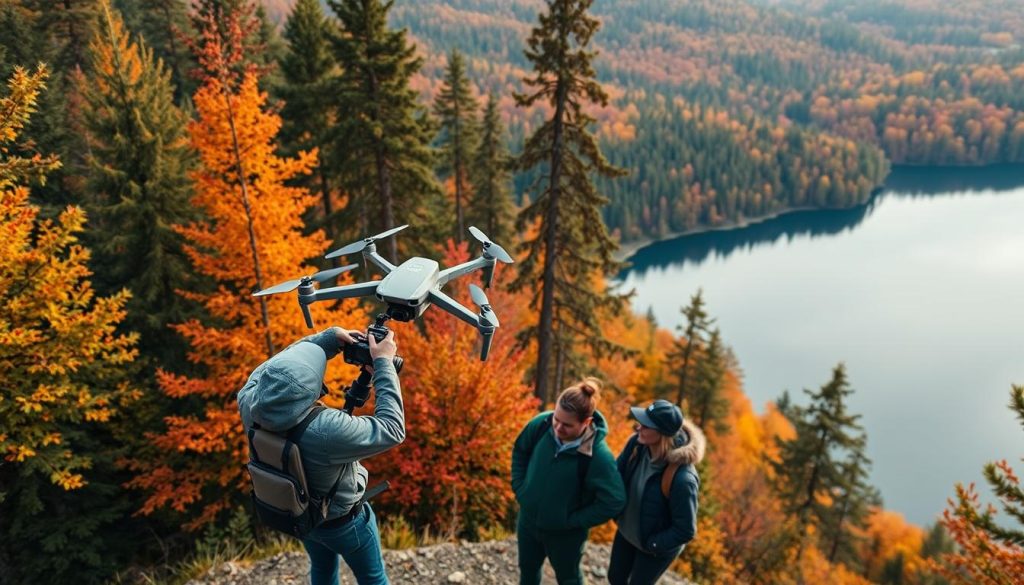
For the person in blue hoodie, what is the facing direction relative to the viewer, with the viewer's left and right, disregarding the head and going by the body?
facing away from the viewer and to the right of the viewer

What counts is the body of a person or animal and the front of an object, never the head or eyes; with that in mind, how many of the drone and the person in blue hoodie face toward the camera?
1

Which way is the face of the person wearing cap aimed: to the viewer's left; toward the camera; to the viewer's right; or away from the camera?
to the viewer's left

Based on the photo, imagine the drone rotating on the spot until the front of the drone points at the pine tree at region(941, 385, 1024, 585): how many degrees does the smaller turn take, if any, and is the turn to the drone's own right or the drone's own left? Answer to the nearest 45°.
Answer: approximately 90° to the drone's own left

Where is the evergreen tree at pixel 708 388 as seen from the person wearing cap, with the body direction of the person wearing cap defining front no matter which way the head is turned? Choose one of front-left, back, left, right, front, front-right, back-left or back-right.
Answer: back-right

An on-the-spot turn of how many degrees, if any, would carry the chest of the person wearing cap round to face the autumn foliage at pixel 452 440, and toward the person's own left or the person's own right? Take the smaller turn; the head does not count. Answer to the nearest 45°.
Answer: approximately 90° to the person's own right

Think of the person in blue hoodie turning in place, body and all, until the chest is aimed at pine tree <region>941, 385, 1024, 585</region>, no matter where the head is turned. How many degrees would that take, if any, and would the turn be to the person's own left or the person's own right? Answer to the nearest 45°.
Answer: approximately 45° to the person's own right

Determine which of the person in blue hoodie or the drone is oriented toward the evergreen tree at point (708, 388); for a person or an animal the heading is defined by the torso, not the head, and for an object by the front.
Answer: the person in blue hoodie

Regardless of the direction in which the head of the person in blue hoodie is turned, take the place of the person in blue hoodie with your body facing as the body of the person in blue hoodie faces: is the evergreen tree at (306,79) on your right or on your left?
on your left

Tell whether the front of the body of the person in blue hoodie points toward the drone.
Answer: yes
